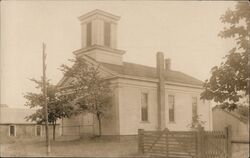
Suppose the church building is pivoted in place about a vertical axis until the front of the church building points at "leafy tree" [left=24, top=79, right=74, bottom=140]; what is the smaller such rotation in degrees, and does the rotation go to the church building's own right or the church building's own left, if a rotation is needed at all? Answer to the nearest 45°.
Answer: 0° — it already faces it

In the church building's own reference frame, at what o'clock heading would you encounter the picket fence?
The picket fence is roughly at 10 o'clock from the church building.

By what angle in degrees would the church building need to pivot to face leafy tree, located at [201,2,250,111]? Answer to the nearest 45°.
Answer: approximately 45° to its left

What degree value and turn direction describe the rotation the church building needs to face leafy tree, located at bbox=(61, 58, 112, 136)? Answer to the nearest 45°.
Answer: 0° — it already faces it

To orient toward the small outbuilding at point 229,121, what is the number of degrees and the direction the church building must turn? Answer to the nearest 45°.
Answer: approximately 180°

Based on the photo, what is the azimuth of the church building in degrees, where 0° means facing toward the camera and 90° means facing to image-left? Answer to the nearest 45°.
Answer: approximately 45°

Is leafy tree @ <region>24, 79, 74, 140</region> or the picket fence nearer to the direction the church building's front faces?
the leafy tree

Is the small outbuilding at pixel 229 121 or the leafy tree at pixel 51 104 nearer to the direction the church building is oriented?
the leafy tree
